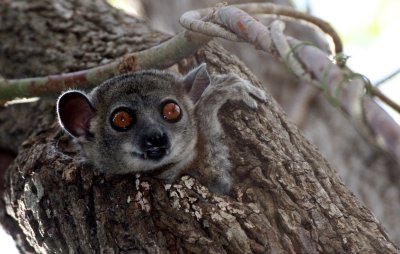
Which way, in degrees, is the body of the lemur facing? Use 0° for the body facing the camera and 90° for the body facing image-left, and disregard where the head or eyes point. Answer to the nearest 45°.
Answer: approximately 0°
